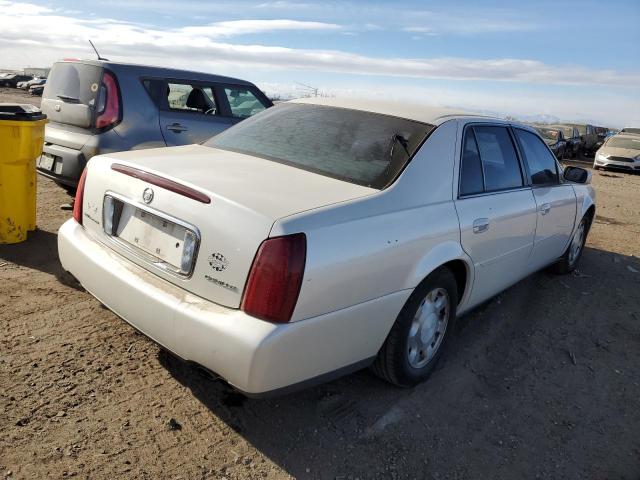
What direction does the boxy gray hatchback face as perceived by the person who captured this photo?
facing away from the viewer and to the right of the viewer

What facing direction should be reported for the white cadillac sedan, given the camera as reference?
facing away from the viewer and to the right of the viewer

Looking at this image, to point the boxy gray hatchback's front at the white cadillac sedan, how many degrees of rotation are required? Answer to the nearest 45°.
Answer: approximately 135° to its right

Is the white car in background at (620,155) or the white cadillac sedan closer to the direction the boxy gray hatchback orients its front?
the white car in background

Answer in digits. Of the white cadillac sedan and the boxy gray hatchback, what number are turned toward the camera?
0

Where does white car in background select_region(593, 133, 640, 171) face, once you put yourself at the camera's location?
facing the viewer and to the left of the viewer

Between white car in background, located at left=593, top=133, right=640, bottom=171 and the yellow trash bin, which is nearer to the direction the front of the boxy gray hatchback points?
the white car in background

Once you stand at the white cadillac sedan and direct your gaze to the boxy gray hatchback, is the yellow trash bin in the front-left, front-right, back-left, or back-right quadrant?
front-left

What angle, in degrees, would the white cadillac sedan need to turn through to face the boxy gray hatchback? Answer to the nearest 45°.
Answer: approximately 90° to its left

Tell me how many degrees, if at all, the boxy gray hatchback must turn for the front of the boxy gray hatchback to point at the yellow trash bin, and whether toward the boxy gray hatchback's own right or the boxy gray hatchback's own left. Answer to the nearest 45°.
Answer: approximately 180°

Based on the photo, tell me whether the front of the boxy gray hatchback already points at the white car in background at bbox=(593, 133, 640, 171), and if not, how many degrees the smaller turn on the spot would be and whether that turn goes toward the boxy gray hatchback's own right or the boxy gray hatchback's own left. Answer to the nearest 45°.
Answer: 0° — it already faces it

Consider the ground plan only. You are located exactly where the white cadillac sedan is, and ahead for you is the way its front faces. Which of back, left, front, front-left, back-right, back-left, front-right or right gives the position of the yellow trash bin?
left
